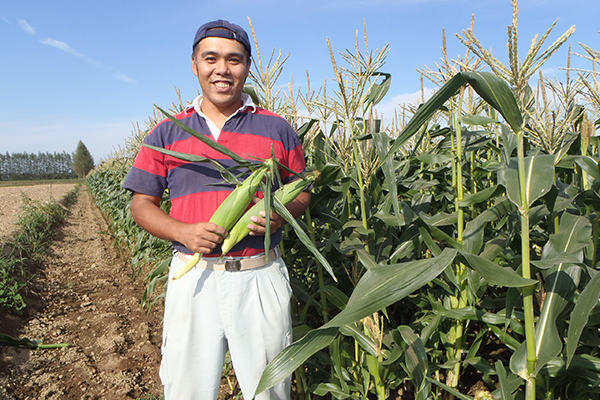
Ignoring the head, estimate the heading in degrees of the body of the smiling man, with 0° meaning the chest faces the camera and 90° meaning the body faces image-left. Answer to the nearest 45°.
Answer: approximately 0°
